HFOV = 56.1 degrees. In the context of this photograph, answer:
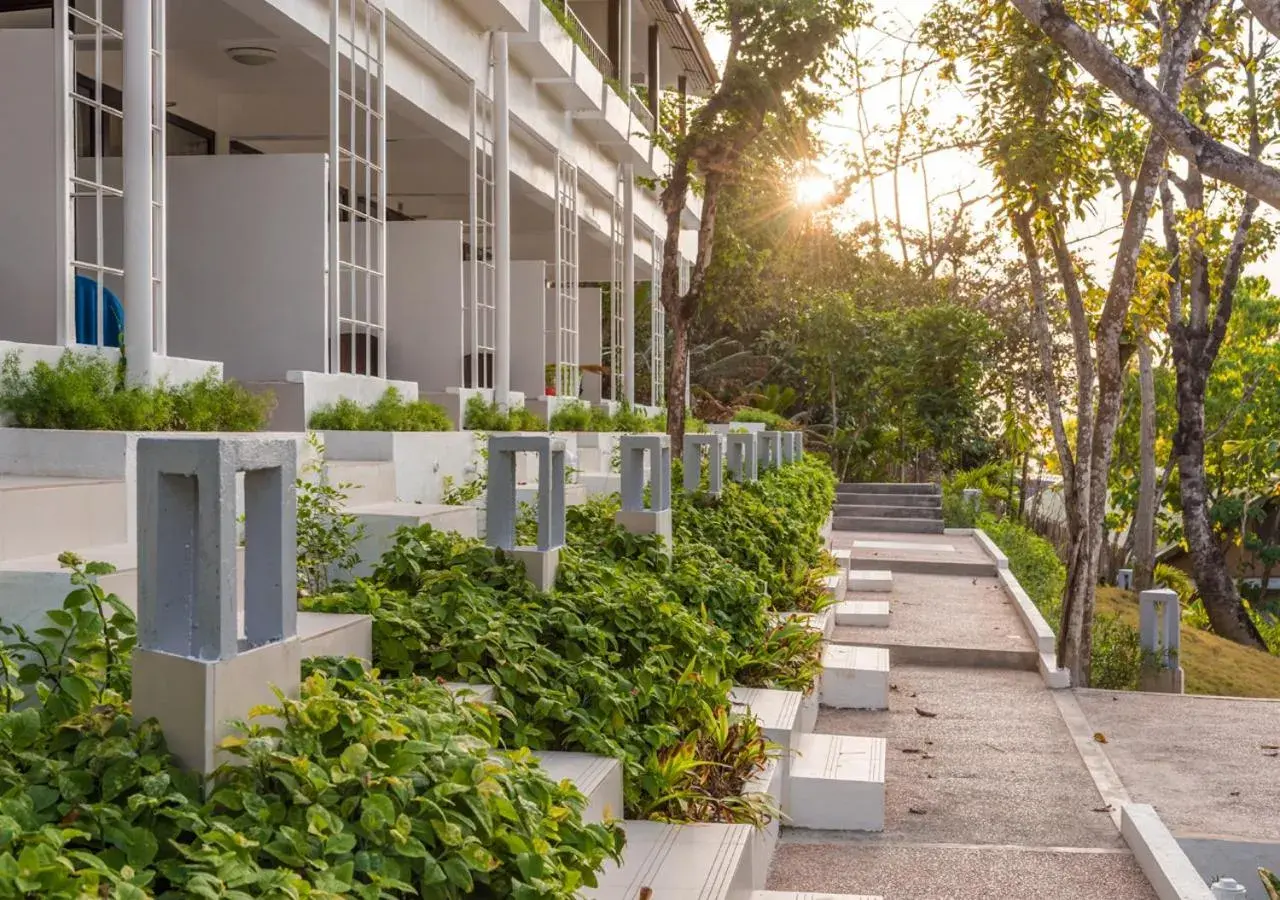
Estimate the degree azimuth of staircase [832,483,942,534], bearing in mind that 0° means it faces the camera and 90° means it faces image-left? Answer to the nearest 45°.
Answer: approximately 0°

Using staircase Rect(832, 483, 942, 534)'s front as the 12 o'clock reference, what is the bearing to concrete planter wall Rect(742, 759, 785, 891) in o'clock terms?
The concrete planter wall is roughly at 12 o'clock from the staircase.

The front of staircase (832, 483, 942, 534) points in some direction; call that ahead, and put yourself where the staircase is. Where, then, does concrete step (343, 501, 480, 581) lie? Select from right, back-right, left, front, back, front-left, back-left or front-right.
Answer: front

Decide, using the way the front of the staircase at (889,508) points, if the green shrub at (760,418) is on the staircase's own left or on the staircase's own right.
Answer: on the staircase's own right

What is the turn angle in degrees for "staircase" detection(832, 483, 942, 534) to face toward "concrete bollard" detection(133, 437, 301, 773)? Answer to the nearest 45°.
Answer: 0° — it already faces it

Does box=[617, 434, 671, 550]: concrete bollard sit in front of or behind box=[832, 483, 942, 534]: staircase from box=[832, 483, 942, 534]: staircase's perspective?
in front

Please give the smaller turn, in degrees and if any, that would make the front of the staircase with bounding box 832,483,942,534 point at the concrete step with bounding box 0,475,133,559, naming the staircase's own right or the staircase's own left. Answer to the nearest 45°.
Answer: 0° — it already faces it

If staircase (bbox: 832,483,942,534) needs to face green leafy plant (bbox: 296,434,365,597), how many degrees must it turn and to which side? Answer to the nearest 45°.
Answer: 0° — it already faces it

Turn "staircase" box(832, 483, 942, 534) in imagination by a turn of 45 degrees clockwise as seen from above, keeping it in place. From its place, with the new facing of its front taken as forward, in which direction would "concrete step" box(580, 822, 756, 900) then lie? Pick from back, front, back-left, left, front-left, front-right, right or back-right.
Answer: front-left
